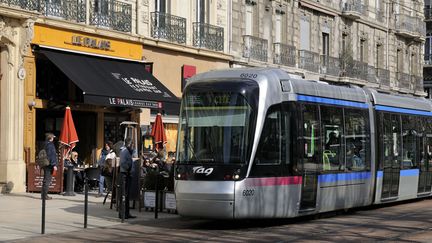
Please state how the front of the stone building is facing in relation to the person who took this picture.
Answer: facing the viewer and to the right of the viewer

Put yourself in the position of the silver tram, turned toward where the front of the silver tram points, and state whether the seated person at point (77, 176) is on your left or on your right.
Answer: on your right

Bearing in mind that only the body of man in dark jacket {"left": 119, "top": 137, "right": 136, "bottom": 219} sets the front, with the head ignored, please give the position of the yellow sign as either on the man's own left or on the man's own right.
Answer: on the man's own left

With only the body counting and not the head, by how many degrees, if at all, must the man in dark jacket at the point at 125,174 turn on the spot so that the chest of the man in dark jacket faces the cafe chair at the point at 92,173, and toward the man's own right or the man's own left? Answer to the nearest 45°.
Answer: approximately 90° to the man's own left

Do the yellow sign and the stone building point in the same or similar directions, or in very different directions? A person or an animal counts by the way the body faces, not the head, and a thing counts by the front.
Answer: same or similar directions

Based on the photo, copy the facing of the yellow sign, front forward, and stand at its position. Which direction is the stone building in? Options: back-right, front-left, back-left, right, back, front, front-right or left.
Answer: left

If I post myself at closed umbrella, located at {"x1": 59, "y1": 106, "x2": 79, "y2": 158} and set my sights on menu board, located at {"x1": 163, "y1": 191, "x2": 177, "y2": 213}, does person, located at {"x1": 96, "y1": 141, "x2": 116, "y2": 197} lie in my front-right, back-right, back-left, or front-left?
front-left

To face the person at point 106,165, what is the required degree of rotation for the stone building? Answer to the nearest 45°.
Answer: approximately 45° to its right

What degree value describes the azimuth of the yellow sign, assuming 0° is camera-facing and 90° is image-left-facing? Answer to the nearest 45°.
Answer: approximately 315°
